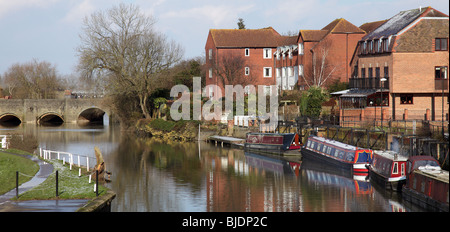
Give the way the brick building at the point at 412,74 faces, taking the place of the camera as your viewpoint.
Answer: facing the viewer and to the left of the viewer

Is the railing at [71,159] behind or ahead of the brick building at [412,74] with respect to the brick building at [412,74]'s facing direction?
ahead

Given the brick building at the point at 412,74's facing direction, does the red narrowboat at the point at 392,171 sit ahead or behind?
ahead

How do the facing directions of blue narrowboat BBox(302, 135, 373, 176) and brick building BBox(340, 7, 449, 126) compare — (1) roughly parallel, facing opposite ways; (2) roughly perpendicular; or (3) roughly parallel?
roughly perpendicular

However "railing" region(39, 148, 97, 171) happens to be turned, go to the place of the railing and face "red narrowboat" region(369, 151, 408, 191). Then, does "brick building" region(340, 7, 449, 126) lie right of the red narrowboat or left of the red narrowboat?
left

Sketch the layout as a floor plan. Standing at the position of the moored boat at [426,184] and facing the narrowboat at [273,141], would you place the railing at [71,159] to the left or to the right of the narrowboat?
left

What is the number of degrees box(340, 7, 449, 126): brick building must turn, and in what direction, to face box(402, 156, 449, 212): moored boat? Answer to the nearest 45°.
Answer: approximately 45° to its left
